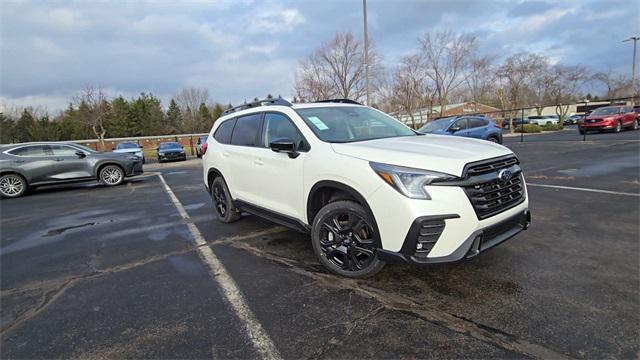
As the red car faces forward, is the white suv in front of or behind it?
in front

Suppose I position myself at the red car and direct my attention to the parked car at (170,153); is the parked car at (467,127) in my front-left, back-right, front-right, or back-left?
front-left

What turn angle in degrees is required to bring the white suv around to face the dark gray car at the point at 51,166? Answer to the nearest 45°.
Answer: approximately 180°

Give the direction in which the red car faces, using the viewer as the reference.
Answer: facing the viewer and to the left of the viewer

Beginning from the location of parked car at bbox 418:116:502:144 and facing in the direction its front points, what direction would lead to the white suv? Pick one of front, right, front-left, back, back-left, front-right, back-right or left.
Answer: front-left

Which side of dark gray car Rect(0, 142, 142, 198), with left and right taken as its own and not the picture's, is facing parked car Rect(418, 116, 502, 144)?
front

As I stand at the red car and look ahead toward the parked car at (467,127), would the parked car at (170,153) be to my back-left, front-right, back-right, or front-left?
front-right

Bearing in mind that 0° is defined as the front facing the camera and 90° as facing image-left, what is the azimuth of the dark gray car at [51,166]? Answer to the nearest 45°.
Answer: approximately 270°

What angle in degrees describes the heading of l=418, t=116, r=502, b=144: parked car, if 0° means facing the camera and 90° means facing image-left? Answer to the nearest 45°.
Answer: approximately 45°

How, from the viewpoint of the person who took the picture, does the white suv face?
facing the viewer and to the right of the viewer

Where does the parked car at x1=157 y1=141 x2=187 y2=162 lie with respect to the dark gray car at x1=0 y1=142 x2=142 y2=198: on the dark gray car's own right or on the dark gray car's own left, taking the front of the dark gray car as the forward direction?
on the dark gray car's own left

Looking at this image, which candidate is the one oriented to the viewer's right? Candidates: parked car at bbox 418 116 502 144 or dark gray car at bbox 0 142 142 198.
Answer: the dark gray car

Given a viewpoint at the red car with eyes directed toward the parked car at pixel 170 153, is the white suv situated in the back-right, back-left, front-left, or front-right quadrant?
front-left

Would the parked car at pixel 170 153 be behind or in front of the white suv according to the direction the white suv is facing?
behind

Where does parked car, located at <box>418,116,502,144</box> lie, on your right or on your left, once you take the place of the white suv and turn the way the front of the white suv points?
on your left

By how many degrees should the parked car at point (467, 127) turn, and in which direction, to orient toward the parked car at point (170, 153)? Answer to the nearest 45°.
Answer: approximately 45° to its right

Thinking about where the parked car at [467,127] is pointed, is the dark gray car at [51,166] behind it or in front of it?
in front
